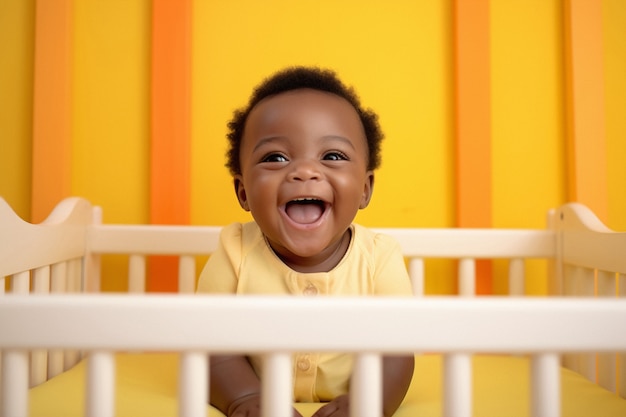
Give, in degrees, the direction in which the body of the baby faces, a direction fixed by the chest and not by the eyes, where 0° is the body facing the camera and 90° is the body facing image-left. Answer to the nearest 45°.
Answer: approximately 0°
